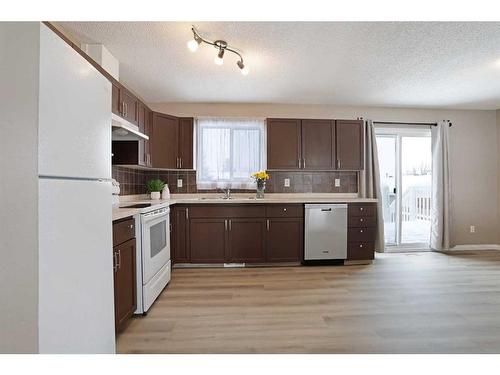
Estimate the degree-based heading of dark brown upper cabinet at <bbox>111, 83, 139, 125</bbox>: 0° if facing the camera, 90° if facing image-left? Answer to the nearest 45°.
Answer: approximately 315°

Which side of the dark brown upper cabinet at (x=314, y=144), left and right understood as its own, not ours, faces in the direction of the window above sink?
right

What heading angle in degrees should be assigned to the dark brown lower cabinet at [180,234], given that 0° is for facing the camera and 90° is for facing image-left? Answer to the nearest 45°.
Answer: approximately 0°

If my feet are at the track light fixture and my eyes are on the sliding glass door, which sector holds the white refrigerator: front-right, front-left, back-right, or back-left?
back-right
